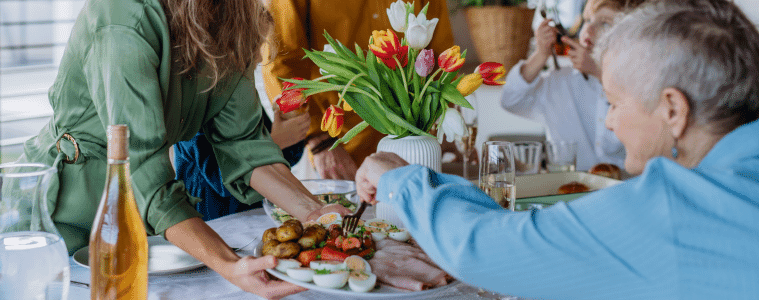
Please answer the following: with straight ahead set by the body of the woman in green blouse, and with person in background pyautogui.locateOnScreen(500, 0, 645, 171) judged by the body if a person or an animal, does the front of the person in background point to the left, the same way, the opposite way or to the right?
to the right

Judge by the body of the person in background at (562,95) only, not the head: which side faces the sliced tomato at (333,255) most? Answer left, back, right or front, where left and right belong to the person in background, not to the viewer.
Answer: front

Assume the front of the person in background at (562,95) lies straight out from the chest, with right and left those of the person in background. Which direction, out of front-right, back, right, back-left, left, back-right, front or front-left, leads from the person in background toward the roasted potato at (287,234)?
front

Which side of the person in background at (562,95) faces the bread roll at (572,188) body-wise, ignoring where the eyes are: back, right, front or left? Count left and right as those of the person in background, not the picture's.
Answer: front

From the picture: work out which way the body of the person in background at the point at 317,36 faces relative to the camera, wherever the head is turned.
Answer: toward the camera

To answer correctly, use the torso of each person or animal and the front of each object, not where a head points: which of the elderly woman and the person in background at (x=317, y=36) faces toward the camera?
the person in background

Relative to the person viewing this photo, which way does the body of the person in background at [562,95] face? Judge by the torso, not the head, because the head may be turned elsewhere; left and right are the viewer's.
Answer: facing the viewer

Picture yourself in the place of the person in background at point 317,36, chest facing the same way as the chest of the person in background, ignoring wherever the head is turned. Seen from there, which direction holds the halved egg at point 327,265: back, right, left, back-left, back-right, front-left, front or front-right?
front

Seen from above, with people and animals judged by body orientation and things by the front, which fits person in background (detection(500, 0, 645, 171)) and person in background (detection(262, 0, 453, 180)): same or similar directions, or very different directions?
same or similar directions

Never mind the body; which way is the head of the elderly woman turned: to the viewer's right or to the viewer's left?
to the viewer's left

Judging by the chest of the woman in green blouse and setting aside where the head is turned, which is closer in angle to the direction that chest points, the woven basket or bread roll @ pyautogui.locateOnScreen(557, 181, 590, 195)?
the bread roll

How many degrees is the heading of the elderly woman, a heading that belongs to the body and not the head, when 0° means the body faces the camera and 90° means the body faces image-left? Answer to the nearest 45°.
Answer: approximately 135°

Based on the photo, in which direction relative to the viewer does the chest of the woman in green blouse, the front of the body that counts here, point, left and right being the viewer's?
facing the viewer and to the right of the viewer
